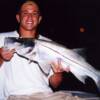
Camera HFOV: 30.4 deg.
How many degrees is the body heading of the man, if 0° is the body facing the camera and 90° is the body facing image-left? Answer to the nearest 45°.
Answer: approximately 0°
